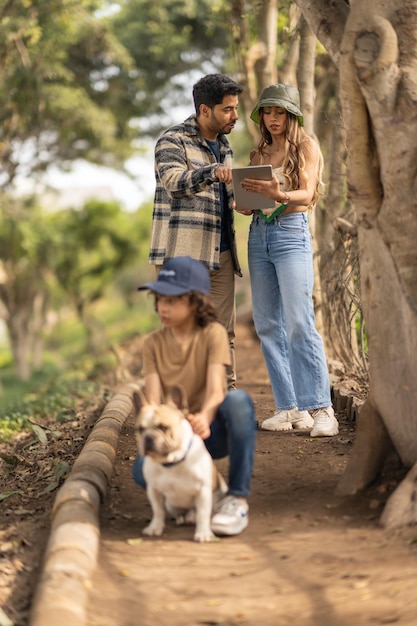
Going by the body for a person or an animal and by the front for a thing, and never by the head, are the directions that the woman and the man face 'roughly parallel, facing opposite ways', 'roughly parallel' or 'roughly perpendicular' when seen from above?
roughly perpendicular

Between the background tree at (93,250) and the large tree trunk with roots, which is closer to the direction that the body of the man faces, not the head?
the large tree trunk with roots

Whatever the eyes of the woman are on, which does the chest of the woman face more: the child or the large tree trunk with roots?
the child

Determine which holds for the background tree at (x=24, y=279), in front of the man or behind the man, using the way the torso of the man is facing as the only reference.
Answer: behind

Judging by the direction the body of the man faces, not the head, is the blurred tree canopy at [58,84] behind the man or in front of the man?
behind

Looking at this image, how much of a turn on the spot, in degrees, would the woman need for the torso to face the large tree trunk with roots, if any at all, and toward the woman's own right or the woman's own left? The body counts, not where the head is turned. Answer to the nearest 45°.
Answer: approximately 45° to the woman's own left

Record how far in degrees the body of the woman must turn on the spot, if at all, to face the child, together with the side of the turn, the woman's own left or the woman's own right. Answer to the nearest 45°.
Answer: approximately 45° to the woman's own left

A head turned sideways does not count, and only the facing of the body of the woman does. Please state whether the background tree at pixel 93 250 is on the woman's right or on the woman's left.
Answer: on the woman's right

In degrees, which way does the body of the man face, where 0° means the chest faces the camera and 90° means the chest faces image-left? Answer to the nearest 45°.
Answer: approximately 315°

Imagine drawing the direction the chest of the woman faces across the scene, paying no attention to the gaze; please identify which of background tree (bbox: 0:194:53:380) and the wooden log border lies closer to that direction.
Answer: the wooden log border

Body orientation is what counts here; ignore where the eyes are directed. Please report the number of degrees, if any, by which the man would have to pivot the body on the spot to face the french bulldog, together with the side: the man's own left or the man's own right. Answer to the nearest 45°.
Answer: approximately 45° to the man's own right

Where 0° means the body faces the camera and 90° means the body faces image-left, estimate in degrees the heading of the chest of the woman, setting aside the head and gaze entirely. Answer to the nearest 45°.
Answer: approximately 45°

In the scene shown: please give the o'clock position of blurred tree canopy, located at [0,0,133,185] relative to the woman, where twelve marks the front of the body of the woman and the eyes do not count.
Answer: The blurred tree canopy is roughly at 4 o'clock from the woman.
